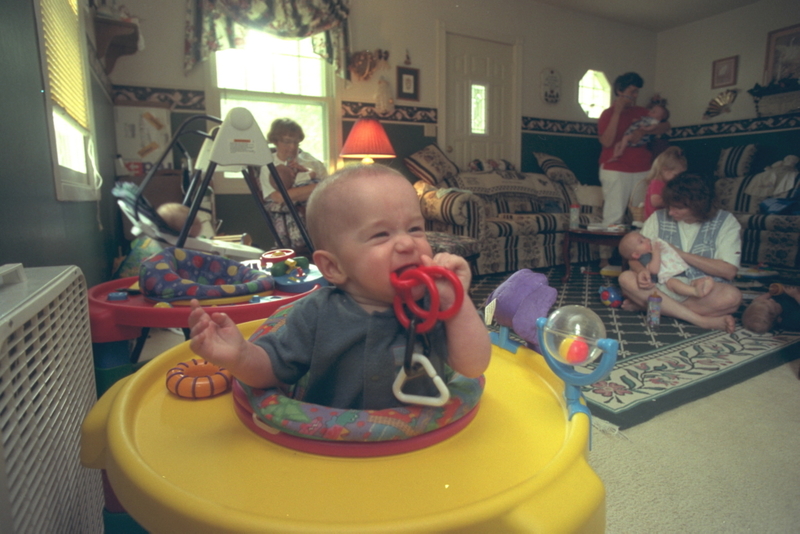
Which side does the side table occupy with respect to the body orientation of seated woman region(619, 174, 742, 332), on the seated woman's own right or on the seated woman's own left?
on the seated woman's own right

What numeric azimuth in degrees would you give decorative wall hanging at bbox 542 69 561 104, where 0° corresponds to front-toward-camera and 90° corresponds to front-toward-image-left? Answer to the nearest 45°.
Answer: approximately 0°

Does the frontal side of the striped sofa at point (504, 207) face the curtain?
no

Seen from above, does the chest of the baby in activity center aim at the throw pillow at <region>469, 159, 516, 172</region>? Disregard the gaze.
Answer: no

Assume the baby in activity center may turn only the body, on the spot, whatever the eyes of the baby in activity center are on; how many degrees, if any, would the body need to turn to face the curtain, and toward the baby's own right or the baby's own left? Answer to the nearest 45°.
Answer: approximately 135° to the baby's own left

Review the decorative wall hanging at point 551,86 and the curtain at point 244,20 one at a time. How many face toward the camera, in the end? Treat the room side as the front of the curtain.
2

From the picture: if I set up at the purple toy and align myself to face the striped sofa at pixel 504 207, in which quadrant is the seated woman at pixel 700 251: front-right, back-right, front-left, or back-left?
front-right

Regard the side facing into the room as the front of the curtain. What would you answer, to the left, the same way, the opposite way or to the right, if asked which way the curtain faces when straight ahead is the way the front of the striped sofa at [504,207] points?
the same way

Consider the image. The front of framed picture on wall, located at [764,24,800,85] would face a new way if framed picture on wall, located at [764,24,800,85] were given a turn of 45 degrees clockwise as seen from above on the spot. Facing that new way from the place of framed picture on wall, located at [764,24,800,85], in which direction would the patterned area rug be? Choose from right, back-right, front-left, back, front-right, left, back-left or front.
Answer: left

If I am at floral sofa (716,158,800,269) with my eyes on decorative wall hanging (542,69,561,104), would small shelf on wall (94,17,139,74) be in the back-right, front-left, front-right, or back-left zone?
front-left

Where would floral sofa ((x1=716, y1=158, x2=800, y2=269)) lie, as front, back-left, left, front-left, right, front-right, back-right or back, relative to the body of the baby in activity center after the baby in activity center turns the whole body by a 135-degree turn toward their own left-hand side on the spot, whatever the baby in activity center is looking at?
front-right

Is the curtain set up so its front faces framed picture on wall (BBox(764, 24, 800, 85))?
no

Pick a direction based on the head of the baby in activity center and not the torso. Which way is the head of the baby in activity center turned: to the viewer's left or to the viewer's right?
to the viewer's right

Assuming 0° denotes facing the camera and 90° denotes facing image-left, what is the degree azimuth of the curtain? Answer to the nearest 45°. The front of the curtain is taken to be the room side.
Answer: approximately 0°

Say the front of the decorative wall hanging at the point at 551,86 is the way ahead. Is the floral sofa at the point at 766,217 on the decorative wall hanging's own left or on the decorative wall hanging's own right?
on the decorative wall hanging's own left

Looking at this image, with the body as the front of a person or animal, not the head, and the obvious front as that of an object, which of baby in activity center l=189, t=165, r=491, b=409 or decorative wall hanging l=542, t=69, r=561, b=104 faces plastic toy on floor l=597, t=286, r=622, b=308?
the decorative wall hanging

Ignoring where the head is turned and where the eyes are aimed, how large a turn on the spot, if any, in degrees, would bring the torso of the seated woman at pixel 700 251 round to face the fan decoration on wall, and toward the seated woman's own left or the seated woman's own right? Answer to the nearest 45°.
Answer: approximately 135° to the seated woman's own right

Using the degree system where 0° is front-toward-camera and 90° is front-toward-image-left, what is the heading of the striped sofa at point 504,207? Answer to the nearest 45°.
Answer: approximately 315°
